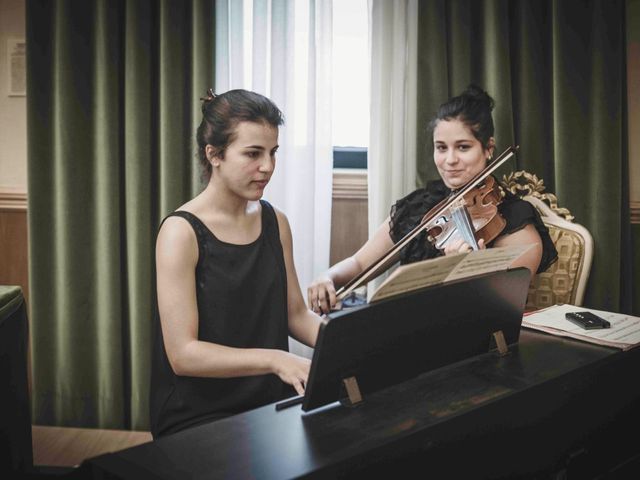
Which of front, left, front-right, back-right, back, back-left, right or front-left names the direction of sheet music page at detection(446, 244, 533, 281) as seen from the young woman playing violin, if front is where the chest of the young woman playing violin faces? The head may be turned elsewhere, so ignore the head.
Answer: front-left

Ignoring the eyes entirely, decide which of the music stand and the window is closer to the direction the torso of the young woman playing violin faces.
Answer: the music stand

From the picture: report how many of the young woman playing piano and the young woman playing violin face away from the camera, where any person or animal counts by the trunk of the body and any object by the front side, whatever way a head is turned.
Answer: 0

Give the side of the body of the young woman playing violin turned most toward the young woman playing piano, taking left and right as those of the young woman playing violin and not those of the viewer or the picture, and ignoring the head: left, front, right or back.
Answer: front

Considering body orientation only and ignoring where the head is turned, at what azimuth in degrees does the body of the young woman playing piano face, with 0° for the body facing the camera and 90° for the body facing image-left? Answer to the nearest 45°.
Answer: approximately 315°

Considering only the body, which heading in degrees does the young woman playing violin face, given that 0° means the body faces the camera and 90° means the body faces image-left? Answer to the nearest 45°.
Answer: approximately 45°

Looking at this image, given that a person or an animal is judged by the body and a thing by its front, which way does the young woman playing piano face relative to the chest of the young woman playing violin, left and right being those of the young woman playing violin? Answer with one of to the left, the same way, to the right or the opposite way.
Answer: to the left

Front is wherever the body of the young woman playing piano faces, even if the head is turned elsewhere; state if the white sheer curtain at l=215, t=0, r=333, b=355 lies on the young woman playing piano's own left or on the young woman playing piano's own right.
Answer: on the young woman playing piano's own left
